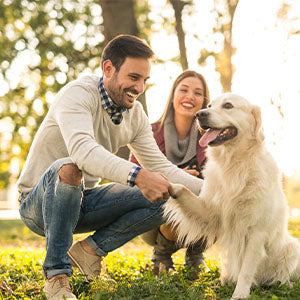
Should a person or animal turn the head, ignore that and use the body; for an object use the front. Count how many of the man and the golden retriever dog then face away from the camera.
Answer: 0

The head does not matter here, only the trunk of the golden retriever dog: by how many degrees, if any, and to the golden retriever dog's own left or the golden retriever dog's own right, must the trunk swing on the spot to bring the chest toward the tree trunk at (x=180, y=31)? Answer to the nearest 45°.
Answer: approximately 135° to the golden retriever dog's own right

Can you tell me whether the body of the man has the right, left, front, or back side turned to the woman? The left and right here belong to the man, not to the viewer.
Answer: left

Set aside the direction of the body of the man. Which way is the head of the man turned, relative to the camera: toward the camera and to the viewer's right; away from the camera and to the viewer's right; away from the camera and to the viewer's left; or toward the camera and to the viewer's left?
toward the camera and to the viewer's right

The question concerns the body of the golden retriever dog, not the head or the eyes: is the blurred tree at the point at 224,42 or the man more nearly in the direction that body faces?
the man

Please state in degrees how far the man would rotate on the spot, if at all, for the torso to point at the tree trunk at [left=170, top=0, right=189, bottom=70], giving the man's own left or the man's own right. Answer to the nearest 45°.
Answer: approximately 135° to the man's own left

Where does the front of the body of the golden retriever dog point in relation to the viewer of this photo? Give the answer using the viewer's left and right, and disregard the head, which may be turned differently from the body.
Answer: facing the viewer and to the left of the viewer

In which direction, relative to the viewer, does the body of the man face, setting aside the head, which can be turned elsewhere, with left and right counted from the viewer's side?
facing the viewer and to the right of the viewer

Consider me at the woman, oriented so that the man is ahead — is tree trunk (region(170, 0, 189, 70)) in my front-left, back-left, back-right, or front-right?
back-right
